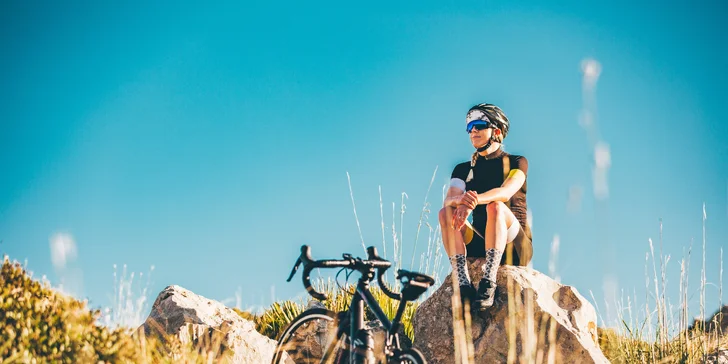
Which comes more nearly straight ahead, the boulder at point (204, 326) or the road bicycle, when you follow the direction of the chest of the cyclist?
the road bicycle

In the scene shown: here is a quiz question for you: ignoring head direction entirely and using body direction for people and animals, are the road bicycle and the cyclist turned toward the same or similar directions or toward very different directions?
same or similar directions

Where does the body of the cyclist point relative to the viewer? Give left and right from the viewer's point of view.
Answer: facing the viewer and to the left of the viewer

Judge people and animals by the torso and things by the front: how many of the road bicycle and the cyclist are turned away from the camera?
0

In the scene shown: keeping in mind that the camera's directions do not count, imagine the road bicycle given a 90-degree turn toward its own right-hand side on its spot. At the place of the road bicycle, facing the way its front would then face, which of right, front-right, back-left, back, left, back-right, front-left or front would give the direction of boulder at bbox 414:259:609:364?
right

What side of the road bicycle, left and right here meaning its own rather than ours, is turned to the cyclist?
back

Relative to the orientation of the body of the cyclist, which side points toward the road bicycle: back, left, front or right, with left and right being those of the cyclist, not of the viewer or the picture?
front
